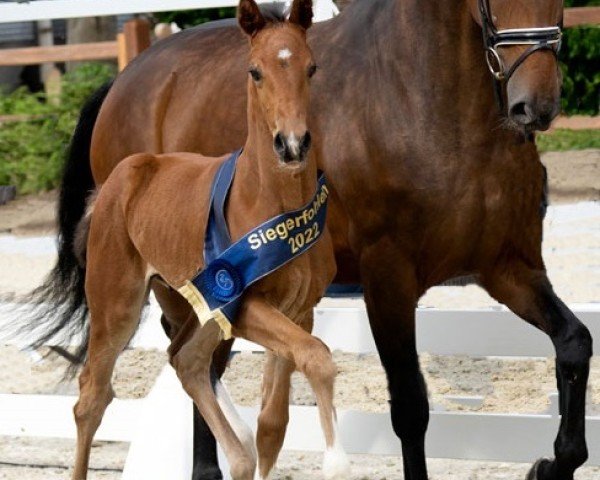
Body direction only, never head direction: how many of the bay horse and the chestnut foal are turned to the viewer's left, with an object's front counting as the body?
0

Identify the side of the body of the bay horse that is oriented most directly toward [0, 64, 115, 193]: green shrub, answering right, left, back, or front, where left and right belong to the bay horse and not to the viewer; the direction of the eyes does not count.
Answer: back

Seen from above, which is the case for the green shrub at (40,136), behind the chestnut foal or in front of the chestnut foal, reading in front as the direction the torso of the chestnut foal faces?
behind

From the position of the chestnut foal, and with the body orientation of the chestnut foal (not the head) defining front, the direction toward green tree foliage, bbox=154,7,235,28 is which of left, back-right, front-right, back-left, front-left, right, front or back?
back-left

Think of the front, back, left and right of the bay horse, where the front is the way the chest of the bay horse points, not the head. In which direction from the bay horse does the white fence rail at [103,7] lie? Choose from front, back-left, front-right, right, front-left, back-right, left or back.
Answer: back

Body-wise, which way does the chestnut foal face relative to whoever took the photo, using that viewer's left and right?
facing the viewer and to the right of the viewer

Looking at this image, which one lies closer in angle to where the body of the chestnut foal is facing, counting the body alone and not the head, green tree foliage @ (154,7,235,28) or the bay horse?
the bay horse
